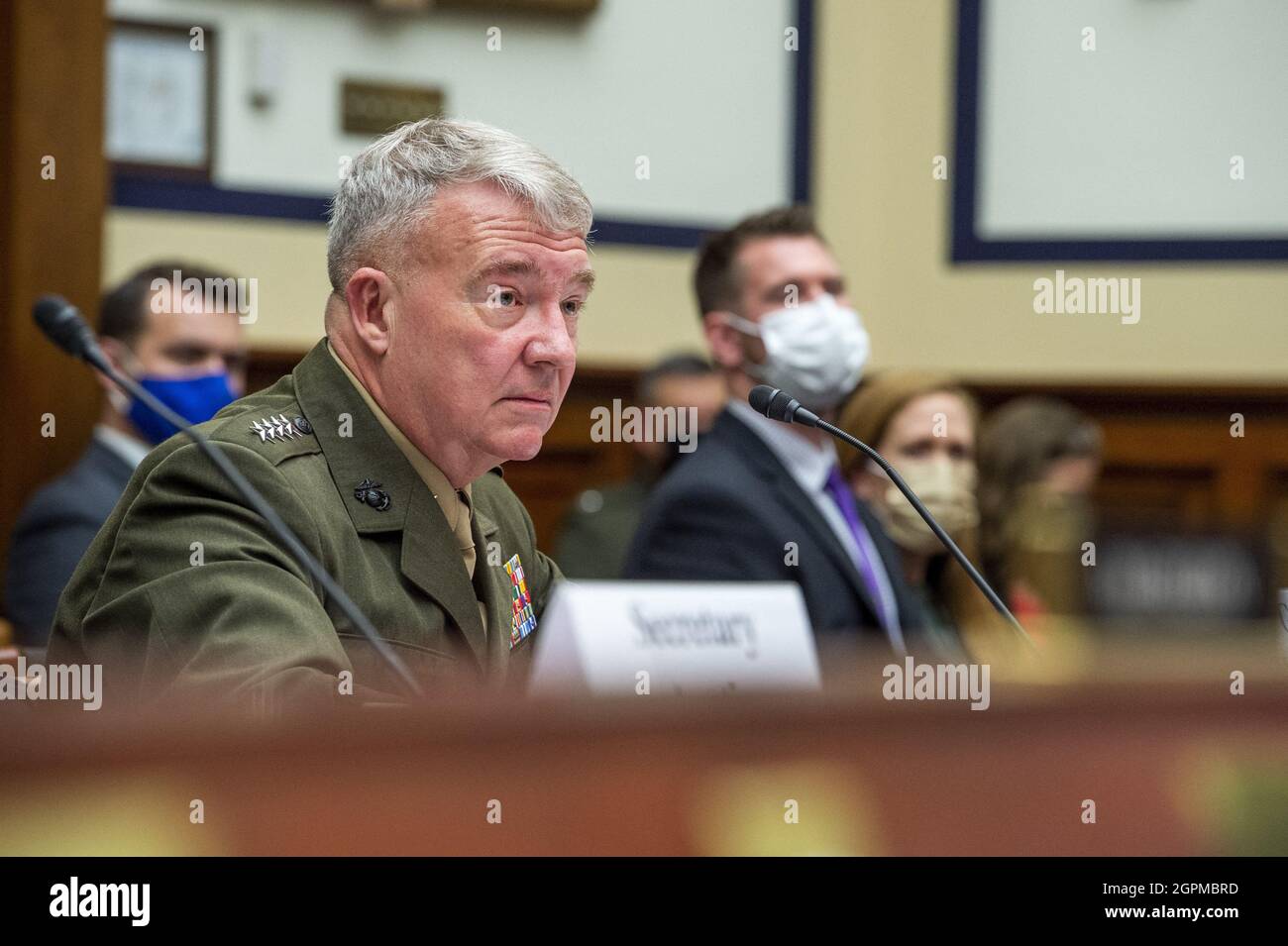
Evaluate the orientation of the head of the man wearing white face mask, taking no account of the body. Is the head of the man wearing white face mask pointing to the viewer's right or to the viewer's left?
to the viewer's right

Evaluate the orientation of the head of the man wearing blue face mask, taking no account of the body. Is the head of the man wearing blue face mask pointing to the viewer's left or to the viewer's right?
to the viewer's right

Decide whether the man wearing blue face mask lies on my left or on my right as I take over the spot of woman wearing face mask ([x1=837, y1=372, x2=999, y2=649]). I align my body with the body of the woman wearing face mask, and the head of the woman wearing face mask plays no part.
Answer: on my right

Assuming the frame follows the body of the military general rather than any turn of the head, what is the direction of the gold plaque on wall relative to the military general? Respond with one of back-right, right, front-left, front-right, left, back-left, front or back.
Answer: back-left

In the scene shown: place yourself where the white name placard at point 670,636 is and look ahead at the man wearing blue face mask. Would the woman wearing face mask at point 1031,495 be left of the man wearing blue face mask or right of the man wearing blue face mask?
right

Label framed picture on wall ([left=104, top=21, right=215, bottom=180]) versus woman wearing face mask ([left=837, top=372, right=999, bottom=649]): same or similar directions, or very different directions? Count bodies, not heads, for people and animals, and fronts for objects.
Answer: same or similar directions

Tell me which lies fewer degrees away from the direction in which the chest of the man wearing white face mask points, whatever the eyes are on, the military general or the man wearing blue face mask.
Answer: the military general

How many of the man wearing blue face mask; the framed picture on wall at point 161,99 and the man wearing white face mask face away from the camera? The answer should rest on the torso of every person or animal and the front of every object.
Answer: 0

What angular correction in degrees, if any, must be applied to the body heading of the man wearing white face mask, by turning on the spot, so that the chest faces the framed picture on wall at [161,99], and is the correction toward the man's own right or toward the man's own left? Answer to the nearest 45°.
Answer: approximately 180°

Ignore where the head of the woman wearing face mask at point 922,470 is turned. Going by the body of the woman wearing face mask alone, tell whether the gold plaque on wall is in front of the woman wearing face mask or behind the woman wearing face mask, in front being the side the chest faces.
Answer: behind

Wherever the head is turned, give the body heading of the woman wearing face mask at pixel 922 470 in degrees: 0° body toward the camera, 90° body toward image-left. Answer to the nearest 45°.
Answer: approximately 315°

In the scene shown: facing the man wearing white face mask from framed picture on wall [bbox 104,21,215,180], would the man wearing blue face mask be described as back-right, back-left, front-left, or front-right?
front-right

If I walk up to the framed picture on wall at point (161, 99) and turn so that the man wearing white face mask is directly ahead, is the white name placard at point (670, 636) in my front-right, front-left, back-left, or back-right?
front-right

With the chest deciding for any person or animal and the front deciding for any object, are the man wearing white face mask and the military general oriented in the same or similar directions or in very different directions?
same or similar directions

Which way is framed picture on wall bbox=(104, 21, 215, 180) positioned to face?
toward the camera
